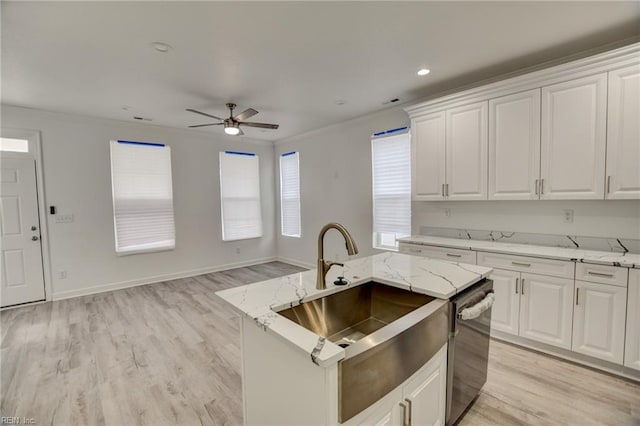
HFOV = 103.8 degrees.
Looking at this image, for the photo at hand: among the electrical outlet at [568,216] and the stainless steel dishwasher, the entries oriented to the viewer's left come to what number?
0

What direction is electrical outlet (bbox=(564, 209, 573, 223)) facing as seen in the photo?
toward the camera

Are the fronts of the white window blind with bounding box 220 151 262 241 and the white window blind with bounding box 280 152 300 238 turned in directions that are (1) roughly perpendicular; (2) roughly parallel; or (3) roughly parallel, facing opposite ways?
roughly perpendicular

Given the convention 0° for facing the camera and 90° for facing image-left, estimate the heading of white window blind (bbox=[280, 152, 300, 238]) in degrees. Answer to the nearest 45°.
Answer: approximately 45°

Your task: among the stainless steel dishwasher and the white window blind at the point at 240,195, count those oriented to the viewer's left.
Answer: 0

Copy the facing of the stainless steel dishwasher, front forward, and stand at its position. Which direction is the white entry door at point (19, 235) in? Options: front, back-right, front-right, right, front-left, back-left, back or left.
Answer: back-right

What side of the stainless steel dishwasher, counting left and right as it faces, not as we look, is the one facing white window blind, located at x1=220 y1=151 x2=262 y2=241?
back

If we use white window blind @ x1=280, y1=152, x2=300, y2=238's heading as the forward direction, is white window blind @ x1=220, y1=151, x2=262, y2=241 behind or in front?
in front

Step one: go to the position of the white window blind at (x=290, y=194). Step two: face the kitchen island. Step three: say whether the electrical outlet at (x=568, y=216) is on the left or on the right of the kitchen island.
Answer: left

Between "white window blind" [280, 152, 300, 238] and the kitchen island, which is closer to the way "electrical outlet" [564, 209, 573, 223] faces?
the kitchen island

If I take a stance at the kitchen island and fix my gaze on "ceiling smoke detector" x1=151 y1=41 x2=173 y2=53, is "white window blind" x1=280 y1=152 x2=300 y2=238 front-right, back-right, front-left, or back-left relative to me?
front-right

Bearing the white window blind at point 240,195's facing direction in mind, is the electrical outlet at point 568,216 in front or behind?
in front
